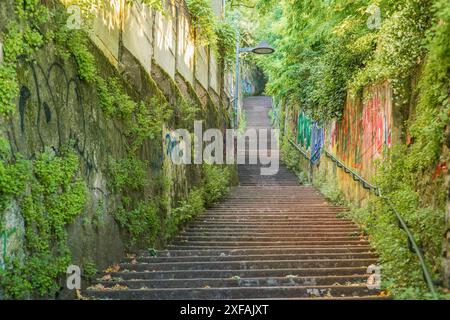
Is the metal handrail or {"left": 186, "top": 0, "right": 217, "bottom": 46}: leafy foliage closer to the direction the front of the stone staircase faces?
the metal handrail

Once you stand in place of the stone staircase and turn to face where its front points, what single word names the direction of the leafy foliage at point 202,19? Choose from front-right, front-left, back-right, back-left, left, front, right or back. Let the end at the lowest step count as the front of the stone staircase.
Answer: back

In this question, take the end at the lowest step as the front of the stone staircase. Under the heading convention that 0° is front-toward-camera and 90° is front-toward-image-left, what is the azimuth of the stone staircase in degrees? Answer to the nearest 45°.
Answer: approximately 0°
